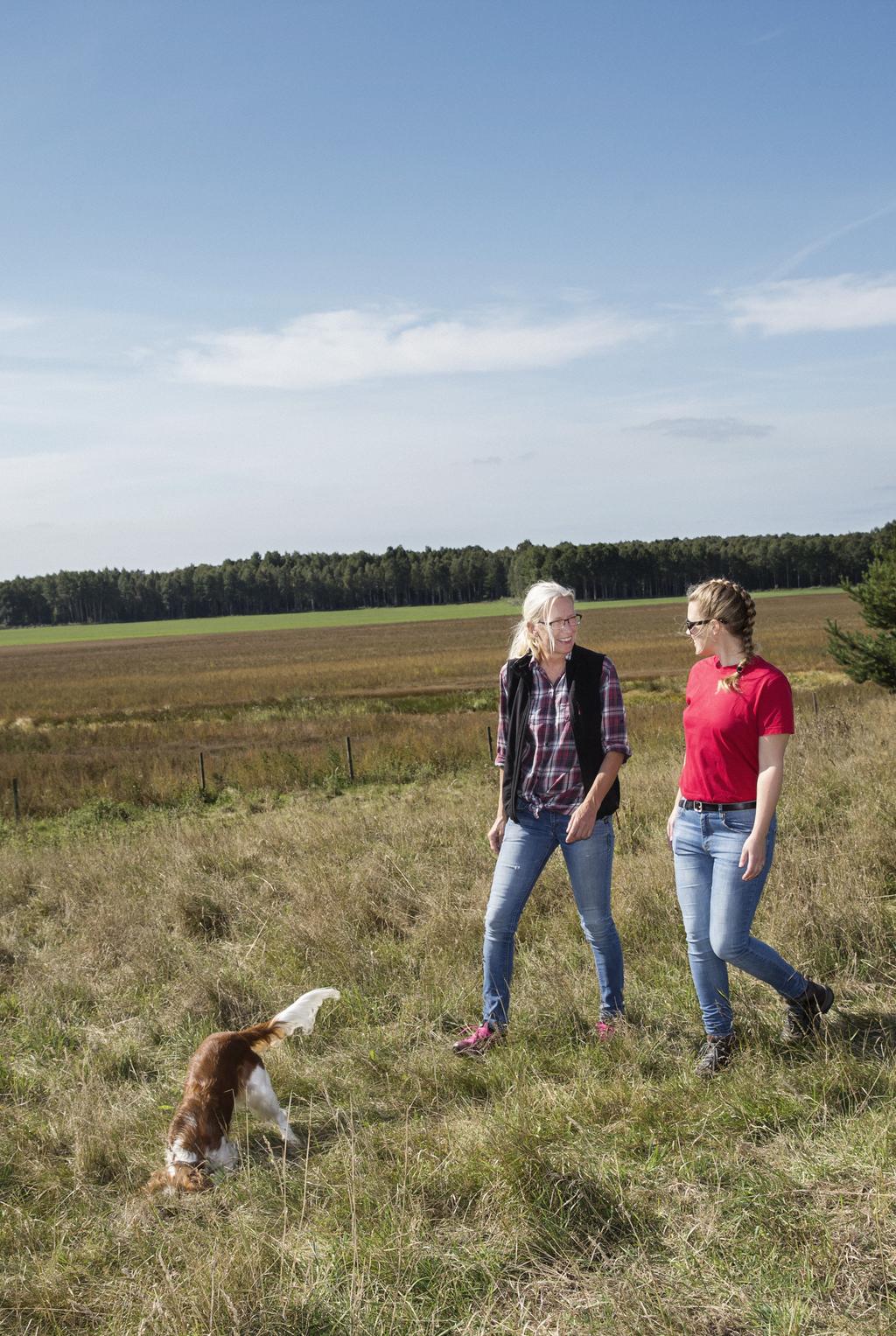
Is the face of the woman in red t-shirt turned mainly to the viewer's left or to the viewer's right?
to the viewer's left

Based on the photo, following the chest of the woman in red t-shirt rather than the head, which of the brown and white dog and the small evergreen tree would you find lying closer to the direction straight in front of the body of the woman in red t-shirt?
the brown and white dog

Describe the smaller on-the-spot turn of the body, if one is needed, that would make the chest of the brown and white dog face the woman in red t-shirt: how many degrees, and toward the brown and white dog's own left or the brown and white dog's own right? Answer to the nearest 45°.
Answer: approximately 135° to the brown and white dog's own left

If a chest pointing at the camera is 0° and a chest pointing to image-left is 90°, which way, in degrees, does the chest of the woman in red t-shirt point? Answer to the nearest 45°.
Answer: approximately 45°

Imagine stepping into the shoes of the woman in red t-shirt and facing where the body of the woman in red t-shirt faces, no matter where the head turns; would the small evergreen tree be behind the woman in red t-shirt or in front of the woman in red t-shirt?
behind

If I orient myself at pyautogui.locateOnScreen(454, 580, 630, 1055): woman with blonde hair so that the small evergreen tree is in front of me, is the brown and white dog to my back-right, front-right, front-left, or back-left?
back-left

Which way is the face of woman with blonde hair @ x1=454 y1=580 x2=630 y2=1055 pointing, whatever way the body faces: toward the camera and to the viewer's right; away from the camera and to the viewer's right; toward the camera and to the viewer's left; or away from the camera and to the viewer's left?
toward the camera and to the viewer's right

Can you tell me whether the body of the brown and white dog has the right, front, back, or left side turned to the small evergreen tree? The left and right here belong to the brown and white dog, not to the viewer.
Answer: back

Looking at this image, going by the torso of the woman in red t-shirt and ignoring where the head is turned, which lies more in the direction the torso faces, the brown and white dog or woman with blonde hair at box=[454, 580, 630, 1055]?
the brown and white dog

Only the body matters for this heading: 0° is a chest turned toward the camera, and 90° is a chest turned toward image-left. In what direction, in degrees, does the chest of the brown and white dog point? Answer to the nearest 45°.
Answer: approximately 45°
